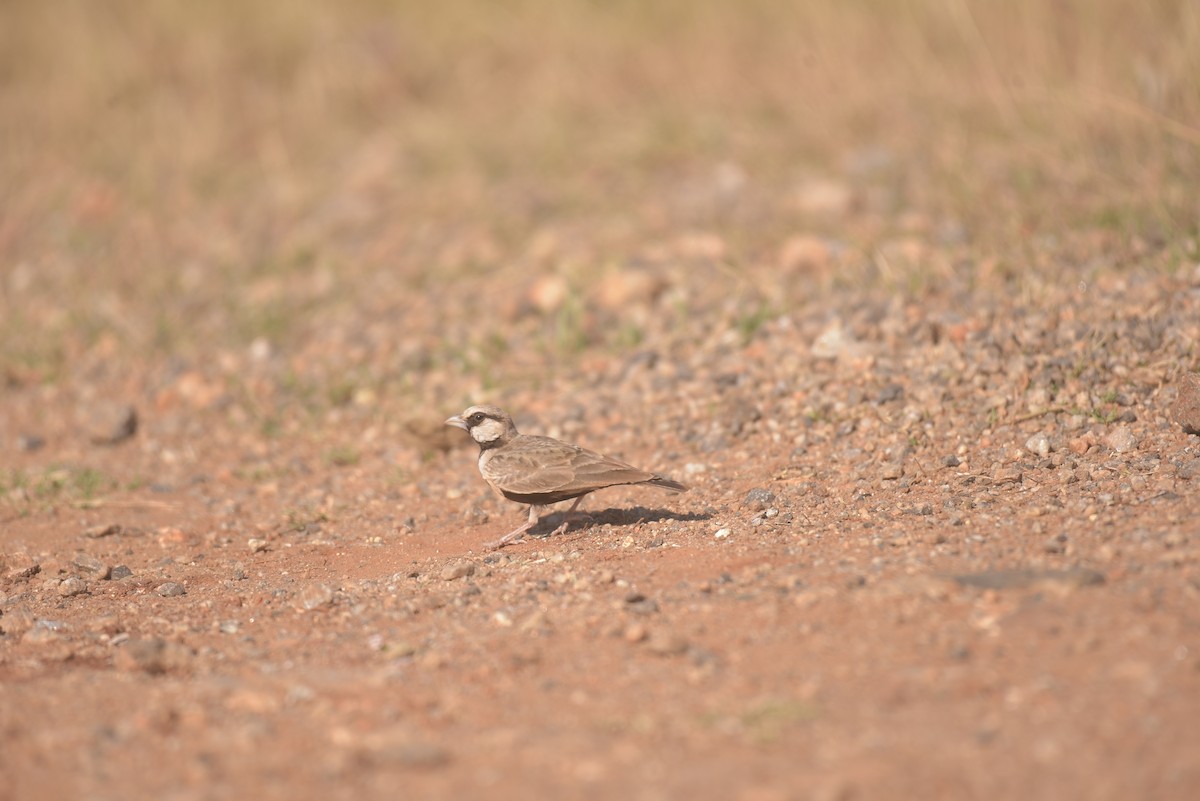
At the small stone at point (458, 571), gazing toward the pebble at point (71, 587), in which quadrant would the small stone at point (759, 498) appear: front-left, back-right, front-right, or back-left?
back-right

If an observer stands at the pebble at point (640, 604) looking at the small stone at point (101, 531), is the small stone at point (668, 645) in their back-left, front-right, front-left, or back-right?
back-left

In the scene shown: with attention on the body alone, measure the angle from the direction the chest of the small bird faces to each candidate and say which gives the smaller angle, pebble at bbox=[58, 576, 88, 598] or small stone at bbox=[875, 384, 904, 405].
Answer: the pebble

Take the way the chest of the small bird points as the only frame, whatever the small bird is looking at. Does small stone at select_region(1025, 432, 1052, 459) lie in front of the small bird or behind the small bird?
behind

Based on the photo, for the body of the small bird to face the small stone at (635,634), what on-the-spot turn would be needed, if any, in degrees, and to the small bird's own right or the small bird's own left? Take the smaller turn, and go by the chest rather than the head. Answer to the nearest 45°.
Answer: approximately 90° to the small bird's own left

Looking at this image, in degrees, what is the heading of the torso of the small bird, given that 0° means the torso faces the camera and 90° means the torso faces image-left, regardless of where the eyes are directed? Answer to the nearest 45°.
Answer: approximately 90°

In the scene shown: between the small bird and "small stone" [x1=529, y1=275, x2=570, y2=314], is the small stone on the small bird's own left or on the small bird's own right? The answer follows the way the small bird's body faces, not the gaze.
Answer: on the small bird's own right

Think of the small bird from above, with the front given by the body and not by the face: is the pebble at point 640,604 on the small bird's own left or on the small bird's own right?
on the small bird's own left

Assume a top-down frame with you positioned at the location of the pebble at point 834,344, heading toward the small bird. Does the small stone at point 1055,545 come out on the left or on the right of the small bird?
left

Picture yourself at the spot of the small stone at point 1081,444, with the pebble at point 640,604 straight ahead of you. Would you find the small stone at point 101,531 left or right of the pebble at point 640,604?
right

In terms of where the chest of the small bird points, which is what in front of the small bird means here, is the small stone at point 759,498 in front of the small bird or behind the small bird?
behind

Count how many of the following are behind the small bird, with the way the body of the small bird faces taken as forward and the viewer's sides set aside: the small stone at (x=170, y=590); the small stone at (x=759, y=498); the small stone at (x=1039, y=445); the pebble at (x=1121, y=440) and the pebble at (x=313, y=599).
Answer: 3

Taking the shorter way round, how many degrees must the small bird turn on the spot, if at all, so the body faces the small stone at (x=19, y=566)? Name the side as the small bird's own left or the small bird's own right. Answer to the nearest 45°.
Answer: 0° — it already faces it
